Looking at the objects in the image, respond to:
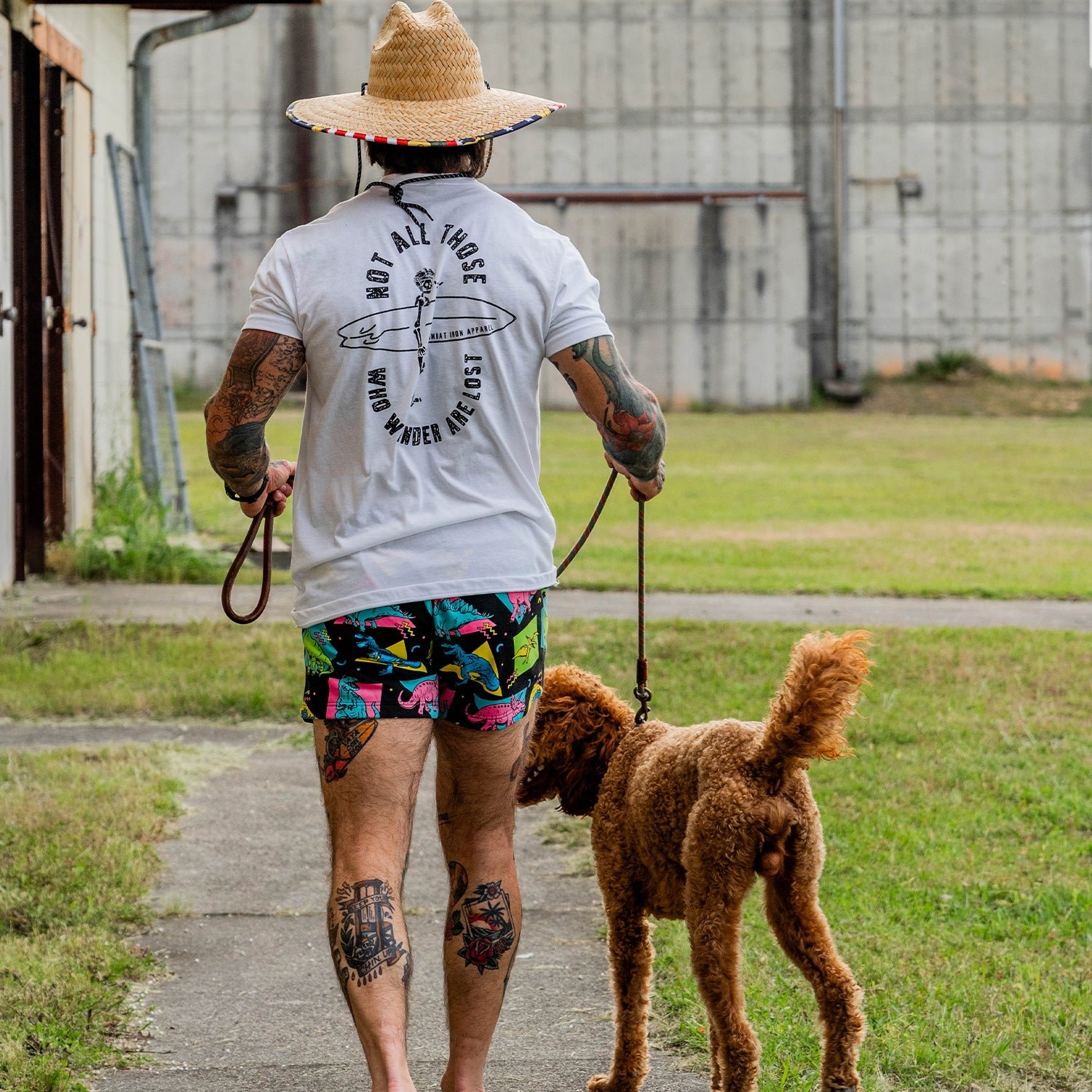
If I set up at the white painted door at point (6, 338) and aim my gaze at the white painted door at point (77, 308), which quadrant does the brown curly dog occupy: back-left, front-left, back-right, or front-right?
back-right

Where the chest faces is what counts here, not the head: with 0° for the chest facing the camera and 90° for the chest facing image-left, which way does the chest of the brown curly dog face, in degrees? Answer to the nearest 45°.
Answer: approximately 135°
